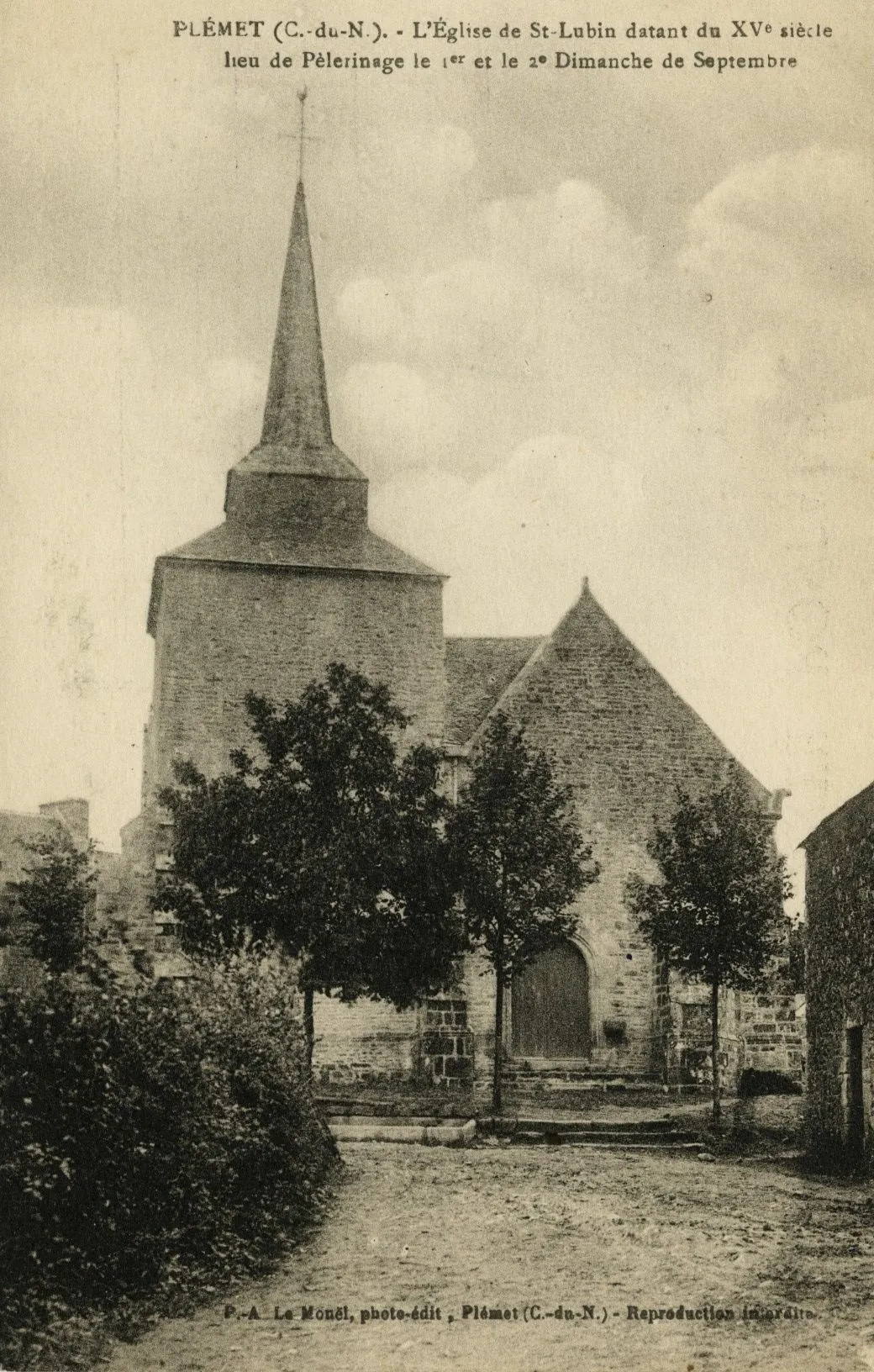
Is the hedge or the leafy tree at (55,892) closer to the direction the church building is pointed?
the hedge

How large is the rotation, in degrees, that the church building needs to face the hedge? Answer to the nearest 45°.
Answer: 0° — it already faces it

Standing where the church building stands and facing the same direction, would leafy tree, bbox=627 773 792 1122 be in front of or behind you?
in front

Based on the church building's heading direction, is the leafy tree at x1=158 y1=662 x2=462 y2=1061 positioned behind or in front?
in front

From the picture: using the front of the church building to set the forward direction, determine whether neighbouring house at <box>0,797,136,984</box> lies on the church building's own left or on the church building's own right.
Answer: on the church building's own right

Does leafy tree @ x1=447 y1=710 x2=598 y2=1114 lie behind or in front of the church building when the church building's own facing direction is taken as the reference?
in front

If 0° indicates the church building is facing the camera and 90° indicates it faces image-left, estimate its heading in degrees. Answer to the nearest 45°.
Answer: approximately 0°
